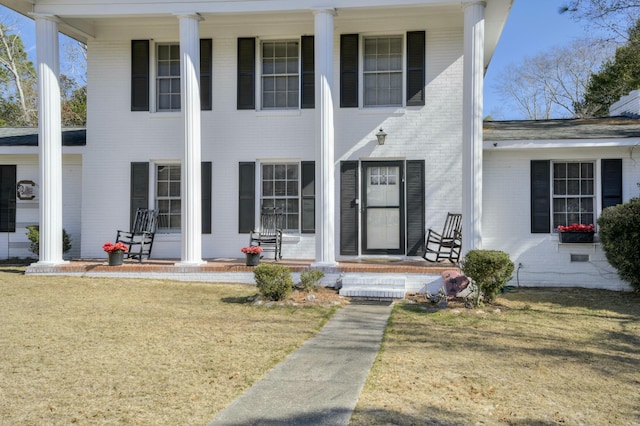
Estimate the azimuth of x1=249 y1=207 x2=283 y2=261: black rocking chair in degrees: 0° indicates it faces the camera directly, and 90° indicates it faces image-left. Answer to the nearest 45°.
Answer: approximately 45°

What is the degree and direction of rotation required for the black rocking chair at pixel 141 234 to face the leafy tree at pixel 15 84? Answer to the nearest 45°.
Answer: approximately 135° to its right

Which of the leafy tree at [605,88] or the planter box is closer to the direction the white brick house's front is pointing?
the planter box

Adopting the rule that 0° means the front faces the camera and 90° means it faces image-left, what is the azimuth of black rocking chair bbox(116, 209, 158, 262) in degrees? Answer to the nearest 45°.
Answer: approximately 45°

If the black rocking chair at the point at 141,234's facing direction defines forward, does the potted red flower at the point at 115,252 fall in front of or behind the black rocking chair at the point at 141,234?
in front

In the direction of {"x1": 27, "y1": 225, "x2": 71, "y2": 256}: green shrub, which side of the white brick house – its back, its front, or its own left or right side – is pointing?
right

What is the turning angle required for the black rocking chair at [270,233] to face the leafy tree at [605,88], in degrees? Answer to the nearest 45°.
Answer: approximately 180°

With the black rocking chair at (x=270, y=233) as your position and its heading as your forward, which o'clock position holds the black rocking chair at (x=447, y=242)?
the black rocking chair at (x=447, y=242) is roughly at 8 o'clock from the black rocking chair at (x=270, y=233).

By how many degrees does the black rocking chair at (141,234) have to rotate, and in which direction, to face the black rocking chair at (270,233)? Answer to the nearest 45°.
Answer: approximately 135° to its left
